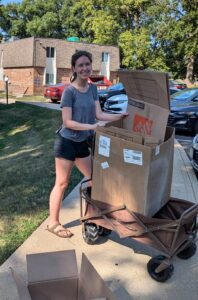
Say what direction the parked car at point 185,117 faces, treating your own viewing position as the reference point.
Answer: facing the viewer and to the left of the viewer

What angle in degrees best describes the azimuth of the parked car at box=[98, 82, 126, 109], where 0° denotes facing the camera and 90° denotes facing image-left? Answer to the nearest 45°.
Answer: approximately 45°

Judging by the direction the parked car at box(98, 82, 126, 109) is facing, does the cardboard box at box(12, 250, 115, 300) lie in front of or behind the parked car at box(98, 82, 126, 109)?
in front

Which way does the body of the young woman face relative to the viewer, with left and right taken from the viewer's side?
facing the viewer and to the right of the viewer

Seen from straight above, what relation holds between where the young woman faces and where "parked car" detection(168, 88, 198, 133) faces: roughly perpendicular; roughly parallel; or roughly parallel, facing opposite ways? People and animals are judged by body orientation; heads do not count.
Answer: roughly perpendicular

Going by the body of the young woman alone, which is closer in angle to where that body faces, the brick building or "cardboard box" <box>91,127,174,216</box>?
the cardboard box

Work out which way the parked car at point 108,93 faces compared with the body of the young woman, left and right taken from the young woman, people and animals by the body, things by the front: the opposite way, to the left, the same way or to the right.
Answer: to the right

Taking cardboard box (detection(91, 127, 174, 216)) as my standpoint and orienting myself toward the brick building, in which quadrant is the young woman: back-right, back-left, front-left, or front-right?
front-left
